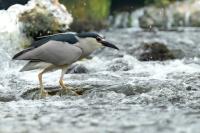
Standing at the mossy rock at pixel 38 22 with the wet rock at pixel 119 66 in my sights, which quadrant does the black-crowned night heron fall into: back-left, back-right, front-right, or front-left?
front-right

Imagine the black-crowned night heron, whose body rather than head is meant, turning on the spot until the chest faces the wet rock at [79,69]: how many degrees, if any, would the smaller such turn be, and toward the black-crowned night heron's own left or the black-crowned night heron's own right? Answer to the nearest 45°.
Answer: approximately 90° to the black-crowned night heron's own left

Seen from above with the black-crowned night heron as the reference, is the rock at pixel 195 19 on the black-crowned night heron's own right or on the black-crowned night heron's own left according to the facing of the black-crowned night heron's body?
on the black-crowned night heron's own left

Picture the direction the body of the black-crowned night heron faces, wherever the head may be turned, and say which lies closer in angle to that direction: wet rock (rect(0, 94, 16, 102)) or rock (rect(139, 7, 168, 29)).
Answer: the rock

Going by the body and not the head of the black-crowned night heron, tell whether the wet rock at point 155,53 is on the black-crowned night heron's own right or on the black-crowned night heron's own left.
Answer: on the black-crowned night heron's own left

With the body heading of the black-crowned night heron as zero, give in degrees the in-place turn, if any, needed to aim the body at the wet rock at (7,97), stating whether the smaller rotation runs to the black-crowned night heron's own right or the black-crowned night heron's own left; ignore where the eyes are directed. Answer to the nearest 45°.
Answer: approximately 180°

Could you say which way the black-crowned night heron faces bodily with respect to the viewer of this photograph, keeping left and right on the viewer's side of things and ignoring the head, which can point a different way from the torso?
facing to the right of the viewer

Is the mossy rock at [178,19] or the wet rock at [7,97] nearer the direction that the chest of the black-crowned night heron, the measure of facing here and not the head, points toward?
the mossy rock
